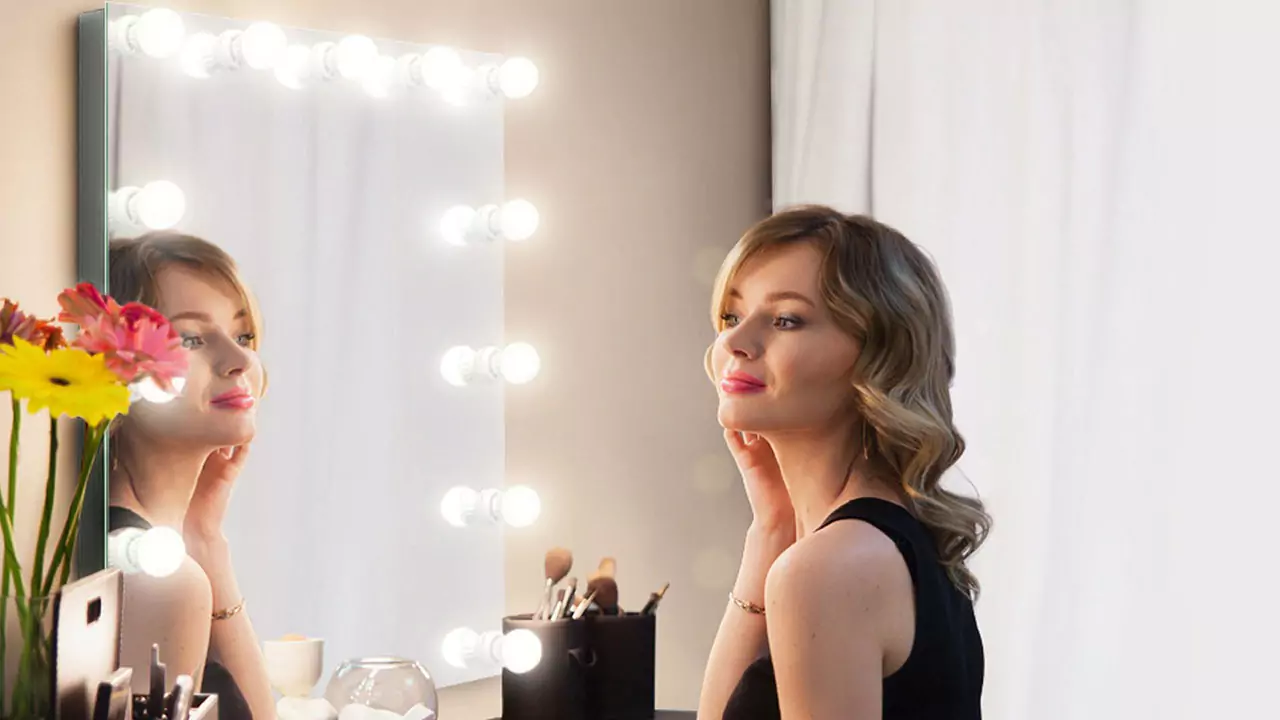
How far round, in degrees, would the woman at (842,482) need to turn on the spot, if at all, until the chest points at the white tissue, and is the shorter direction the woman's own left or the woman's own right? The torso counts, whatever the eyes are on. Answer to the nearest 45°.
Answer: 0° — they already face it

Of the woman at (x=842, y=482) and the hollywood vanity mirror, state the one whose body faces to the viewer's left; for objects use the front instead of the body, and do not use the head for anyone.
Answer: the woman

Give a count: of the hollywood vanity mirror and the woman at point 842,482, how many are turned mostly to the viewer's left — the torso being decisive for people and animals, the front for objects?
1

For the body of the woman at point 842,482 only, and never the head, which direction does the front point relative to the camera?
to the viewer's left

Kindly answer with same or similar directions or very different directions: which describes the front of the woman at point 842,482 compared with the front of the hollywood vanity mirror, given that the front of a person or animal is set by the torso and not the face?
very different directions

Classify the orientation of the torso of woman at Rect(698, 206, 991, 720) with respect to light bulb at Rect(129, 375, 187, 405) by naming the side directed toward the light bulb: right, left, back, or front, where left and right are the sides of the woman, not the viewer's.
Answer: front

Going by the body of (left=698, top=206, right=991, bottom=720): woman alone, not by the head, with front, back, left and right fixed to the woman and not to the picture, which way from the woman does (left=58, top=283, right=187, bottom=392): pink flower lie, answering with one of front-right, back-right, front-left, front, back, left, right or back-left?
front-left

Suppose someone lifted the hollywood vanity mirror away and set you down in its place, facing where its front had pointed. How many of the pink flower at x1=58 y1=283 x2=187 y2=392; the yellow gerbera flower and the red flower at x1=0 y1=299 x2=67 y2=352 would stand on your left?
0

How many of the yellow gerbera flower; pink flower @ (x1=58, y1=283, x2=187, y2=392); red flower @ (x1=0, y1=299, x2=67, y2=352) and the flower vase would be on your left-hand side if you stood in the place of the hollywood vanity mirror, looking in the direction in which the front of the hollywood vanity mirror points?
0

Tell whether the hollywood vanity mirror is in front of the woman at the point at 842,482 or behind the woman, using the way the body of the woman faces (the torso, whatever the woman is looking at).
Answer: in front

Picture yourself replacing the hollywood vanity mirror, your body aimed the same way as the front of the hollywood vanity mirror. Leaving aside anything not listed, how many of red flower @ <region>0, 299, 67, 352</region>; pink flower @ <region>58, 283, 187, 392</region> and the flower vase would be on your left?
0

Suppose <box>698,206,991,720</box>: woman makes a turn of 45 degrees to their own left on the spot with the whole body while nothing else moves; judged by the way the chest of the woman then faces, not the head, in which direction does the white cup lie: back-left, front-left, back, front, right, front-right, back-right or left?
front-right
